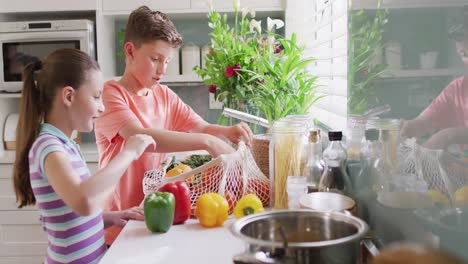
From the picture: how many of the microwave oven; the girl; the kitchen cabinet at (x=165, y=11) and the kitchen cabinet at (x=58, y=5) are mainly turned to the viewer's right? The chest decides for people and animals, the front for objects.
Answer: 1

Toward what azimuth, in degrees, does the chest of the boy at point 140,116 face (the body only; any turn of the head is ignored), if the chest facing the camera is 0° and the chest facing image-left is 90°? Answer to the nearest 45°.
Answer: approximately 315°

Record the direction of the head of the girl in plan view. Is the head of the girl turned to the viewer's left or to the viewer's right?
to the viewer's right

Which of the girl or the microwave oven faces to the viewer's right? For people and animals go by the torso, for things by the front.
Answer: the girl

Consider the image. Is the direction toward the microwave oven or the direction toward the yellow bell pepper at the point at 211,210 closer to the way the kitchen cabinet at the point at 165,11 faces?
the yellow bell pepper

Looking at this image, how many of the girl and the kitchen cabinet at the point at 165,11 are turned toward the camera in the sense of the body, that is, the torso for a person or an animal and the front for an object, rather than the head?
1

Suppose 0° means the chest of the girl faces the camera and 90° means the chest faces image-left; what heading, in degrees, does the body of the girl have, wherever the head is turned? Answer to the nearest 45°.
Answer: approximately 270°

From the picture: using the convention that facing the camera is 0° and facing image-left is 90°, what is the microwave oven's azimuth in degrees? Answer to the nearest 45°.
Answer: approximately 0°

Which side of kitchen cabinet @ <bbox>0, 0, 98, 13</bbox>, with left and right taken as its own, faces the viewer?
front
